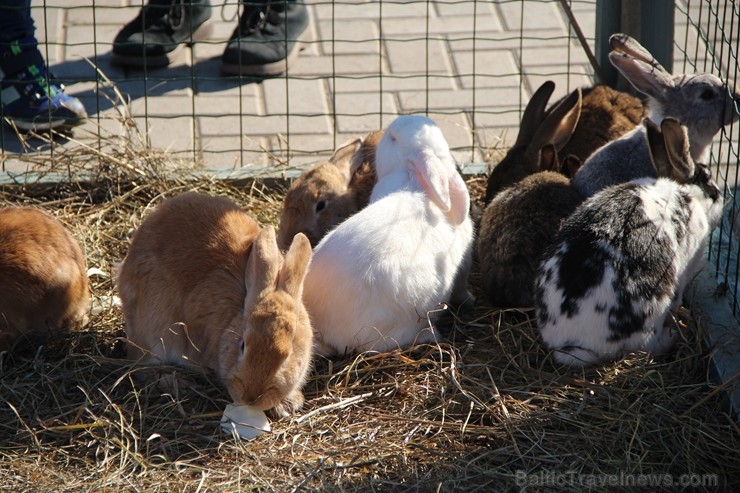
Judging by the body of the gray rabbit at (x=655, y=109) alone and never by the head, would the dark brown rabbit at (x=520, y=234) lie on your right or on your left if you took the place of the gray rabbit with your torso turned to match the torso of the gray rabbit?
on your right

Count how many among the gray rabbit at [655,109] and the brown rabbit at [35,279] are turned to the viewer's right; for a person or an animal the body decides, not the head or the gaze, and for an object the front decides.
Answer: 1

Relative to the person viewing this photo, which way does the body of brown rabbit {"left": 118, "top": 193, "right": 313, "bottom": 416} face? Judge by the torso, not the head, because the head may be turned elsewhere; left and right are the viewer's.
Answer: facing the viewer and to the right of the viewer

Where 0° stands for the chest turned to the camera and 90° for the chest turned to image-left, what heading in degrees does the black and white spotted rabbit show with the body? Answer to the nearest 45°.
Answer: approximately 225°

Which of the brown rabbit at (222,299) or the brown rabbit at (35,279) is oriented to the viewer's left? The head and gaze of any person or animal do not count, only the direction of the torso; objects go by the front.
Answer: the brown rabbit at (35,279)

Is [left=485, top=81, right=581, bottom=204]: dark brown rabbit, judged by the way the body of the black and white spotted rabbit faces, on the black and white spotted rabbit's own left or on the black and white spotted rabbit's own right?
on the black and white spotted rabbit's own left

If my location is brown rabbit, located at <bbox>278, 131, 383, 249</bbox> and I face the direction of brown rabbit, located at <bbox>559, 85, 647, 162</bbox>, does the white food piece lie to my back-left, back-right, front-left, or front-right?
back-right

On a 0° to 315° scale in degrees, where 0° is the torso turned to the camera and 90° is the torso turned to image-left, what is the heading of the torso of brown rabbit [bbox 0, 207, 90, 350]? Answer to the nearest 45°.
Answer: approximately 90°

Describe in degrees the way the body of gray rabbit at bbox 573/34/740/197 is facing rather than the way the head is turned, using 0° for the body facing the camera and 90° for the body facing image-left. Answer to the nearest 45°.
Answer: approximately 270°
